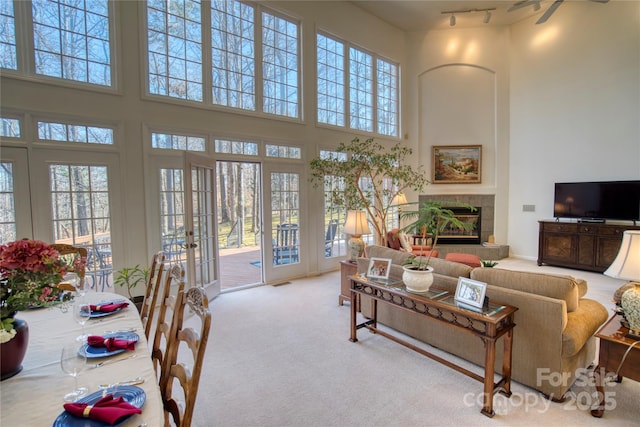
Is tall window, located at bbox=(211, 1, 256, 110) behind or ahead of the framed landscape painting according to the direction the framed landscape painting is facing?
ahead

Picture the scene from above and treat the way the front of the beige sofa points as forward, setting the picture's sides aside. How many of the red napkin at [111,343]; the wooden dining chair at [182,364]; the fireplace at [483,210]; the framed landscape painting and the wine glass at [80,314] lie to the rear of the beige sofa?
3

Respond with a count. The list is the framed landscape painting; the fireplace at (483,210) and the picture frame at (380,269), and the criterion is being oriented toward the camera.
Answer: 3

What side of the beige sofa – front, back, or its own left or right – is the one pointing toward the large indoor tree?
left

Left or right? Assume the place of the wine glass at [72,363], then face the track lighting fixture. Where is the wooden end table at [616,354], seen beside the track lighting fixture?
right

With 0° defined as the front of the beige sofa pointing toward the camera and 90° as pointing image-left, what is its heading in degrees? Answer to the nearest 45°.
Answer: approximately 225°

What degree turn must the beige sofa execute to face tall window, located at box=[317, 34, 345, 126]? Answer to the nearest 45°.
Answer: approximately 90° to its left

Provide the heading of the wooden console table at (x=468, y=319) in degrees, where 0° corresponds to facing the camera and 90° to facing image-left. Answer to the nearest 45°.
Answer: approximately 45°

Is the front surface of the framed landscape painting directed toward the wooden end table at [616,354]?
yes

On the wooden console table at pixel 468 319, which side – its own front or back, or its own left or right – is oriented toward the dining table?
front
